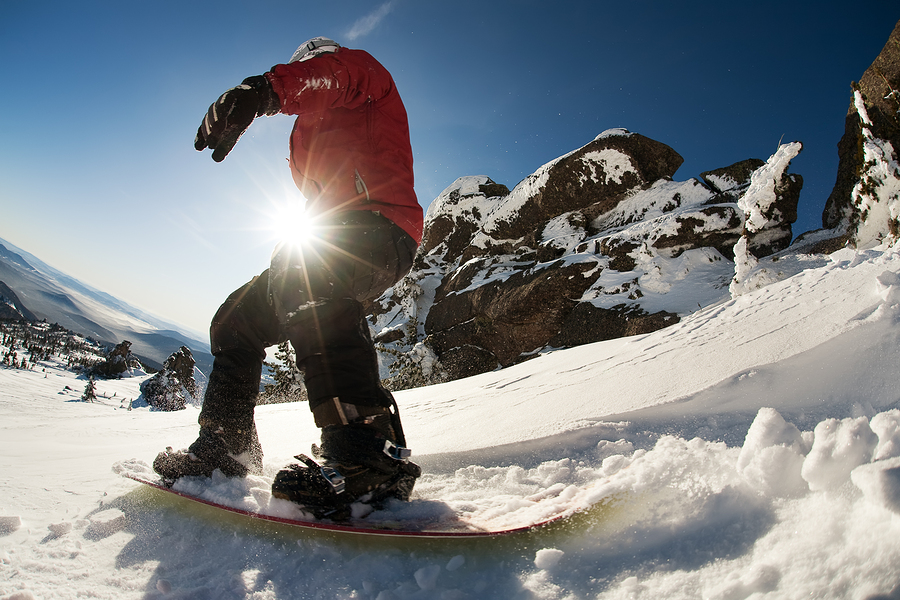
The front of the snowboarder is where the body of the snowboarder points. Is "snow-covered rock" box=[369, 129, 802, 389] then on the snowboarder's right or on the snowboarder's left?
on the snowboarder's right
